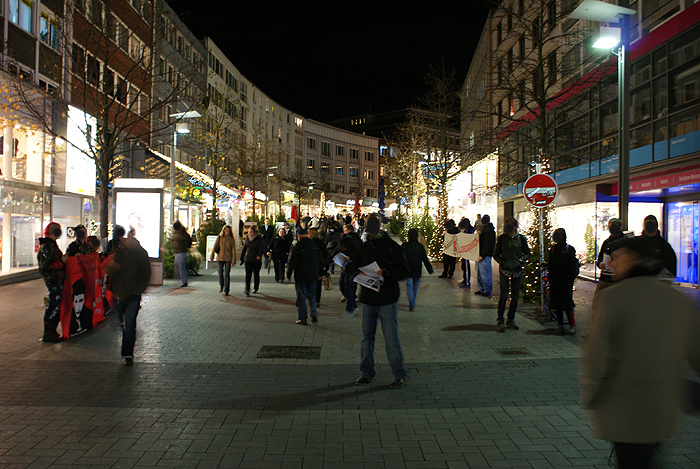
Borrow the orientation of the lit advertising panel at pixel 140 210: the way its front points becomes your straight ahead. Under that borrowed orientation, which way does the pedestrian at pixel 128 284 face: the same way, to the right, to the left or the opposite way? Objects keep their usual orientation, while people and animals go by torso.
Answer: the opposite way

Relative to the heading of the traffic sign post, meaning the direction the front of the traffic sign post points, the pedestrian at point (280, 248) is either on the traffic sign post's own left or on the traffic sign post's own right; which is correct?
on the traffic sign post's own right

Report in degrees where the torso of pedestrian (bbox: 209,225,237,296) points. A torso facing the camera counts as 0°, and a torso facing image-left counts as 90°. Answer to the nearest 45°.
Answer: approximately 0°

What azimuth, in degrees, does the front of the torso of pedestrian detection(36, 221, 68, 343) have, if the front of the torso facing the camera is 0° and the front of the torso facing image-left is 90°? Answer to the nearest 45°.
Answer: approximately 270°

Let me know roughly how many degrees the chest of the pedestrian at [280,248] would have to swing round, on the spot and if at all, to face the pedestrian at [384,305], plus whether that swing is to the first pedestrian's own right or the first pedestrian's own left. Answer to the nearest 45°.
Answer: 0° — they already face them

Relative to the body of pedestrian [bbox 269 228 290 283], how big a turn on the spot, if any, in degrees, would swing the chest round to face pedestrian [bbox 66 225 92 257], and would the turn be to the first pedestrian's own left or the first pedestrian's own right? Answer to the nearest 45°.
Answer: approximately 45° to the first pedestrian's own right
